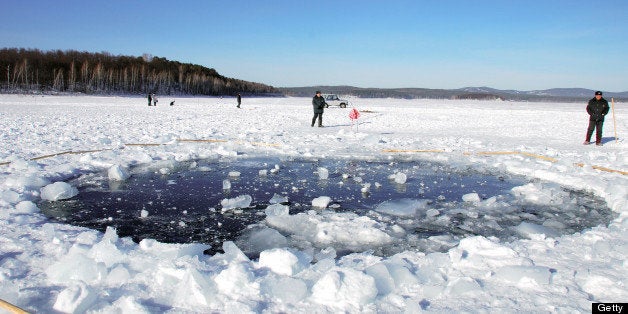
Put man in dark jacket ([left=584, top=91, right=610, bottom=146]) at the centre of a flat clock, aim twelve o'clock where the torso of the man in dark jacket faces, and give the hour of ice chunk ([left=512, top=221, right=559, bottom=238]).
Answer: The ice chunk is roughly at 12 o'clock from the man in dark jacket.

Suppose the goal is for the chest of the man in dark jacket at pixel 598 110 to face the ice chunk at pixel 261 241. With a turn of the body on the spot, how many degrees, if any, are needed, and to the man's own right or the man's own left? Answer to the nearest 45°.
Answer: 0° — they already face it

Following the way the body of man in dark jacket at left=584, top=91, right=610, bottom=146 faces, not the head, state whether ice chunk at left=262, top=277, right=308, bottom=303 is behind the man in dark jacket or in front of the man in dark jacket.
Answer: in front

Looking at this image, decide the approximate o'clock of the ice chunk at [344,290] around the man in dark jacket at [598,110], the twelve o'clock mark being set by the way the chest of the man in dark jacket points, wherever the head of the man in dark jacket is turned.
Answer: The ice chunk is roughly at 12 o'clock from the man in dark jacket.

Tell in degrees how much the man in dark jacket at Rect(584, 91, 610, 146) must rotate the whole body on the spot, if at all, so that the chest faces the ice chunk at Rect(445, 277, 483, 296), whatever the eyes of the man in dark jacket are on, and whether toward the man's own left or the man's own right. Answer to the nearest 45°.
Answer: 0° — they already face it

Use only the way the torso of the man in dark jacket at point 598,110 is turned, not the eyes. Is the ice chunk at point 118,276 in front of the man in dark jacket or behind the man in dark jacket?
in front

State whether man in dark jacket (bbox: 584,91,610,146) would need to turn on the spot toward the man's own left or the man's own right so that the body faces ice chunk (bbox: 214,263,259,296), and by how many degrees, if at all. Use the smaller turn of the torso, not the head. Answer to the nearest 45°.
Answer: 0° — they already face it

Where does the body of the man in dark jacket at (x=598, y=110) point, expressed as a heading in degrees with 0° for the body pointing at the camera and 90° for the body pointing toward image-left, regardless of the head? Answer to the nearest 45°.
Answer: approximately 0°

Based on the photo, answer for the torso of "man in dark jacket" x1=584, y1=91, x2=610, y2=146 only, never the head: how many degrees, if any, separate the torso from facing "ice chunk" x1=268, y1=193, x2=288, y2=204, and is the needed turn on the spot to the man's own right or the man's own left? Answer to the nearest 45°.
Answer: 0° — they already face it

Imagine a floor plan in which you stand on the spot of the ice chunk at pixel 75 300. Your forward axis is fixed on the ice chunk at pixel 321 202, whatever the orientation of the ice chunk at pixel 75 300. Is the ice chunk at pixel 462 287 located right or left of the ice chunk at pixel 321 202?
right
